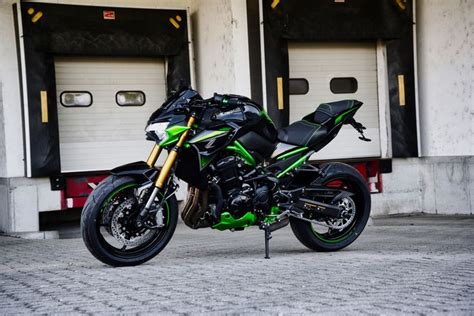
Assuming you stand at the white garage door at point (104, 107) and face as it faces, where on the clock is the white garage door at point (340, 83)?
the white garage door at point (340, 83) is roughly at 9 o'clock from the white garage door at point (104, 107).

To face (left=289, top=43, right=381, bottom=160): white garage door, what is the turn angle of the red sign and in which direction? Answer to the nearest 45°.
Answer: approximately 90° to its left

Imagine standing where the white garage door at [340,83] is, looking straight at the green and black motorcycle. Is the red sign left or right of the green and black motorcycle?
right

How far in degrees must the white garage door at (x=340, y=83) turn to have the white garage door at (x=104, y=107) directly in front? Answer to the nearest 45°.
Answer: approximately 90° to its right

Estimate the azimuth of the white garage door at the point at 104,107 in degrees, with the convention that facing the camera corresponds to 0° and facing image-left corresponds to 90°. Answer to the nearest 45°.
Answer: approximately 0°

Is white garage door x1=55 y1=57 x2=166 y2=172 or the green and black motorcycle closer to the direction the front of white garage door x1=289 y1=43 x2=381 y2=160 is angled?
the green and black motorcycle

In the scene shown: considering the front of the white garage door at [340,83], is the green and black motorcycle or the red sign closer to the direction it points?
the green and black motorcycle

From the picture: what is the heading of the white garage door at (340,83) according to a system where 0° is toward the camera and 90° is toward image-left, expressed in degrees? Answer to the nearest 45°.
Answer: approximately 0°

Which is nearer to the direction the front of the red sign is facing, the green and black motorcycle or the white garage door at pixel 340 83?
the green and black motorcycle

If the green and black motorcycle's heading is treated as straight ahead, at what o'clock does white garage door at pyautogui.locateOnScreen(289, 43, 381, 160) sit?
The white garage door is roughly at 5 o'clock from the green and black motorcycle.
